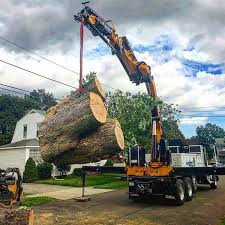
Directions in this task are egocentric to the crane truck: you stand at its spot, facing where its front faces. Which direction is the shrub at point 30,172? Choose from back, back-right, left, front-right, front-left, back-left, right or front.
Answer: left

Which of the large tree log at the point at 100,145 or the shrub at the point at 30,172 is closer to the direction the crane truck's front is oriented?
the shrub

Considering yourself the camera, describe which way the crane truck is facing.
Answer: facing away from the viewer and to the right of the viewer

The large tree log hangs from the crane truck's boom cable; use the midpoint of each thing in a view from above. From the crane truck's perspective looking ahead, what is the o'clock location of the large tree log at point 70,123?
The large tree log is roughly at 6 o'clock from the crane truck.

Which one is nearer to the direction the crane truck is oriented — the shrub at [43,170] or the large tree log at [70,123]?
the shrub

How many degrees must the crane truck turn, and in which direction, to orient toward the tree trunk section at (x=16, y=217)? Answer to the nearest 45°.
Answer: approximately 135° to its right
